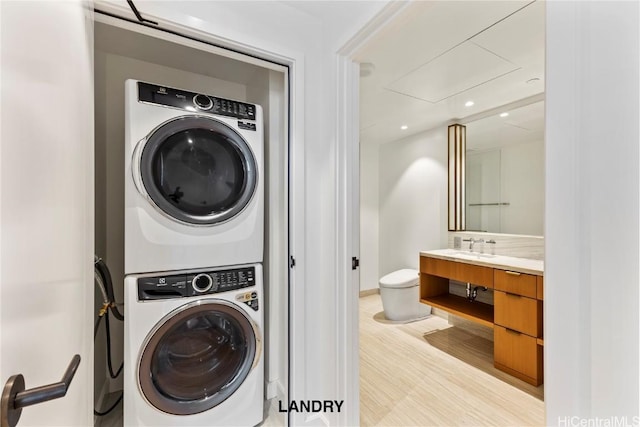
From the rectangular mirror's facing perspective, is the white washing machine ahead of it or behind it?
ahead

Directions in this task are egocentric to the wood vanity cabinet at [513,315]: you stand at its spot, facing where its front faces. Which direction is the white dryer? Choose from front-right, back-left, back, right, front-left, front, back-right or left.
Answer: front

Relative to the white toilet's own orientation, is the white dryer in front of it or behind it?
in front

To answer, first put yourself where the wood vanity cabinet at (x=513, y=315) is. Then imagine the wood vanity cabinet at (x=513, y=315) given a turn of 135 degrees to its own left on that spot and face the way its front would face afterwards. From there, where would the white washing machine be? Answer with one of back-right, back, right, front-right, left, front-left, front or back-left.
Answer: back-right

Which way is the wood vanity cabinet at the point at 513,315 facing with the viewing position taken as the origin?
facing the viewer and to the left of the viewer

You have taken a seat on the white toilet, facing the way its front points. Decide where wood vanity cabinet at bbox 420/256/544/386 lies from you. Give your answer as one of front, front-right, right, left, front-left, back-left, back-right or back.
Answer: left

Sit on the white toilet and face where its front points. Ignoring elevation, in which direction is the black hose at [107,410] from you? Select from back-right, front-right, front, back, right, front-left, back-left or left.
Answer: front

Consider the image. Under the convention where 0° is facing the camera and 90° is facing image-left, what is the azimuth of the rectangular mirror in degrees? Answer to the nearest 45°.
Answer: approximately 45°

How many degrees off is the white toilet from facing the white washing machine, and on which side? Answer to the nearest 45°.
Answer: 0° — it already faces it

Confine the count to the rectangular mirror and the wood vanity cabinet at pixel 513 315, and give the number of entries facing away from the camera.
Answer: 0

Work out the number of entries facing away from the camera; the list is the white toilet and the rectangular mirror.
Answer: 0

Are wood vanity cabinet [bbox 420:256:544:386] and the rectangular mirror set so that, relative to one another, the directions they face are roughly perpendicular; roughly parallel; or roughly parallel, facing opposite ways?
roughly parallel
